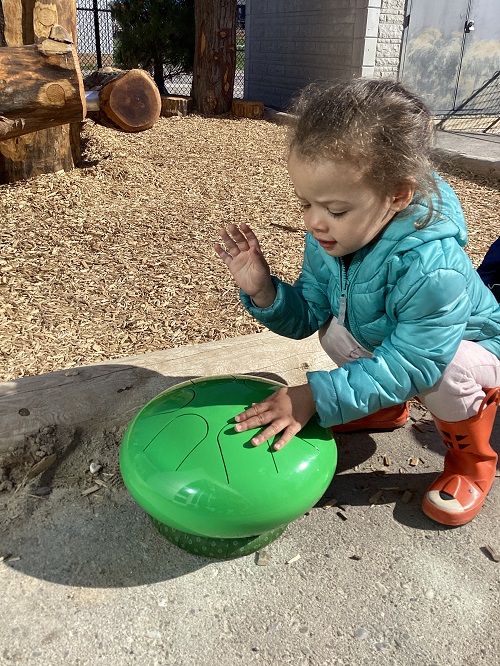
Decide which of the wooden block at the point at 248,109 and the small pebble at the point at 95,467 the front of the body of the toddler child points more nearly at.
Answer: the small pebble

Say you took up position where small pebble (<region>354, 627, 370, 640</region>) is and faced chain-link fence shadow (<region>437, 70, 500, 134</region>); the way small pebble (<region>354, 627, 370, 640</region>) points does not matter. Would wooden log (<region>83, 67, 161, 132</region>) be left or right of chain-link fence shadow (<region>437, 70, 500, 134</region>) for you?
left

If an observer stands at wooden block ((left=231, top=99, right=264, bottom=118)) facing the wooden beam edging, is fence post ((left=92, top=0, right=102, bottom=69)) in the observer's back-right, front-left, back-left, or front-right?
back-right

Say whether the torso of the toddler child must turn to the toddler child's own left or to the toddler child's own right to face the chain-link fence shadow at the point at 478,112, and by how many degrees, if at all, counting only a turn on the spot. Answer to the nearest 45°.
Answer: approximately 135° to the toddler child's own right

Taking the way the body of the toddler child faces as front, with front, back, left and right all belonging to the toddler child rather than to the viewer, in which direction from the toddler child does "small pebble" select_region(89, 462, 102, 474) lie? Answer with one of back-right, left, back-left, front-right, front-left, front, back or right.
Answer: front-right

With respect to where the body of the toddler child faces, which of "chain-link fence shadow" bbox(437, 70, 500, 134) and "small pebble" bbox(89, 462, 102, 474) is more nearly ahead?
the small pebble

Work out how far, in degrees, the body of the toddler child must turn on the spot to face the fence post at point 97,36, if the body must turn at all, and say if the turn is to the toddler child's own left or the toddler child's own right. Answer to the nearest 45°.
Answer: approximately 90° to the toddler child's own right

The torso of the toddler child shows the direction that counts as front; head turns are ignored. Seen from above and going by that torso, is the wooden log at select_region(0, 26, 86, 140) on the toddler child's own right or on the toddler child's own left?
on the toddler child's own right

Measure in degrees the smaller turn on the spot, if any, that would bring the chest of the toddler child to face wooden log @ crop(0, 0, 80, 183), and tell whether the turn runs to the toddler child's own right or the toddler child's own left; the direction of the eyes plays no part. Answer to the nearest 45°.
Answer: approximately 90° to the toddler child's own right

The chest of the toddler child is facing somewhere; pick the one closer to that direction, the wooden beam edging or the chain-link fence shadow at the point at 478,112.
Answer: the wooden beam edging

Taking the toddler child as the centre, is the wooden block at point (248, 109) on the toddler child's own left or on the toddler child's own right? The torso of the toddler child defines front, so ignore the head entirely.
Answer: on the toddler child's own right

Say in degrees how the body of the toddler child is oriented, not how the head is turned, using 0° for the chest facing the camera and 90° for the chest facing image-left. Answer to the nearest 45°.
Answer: approximately 45°
